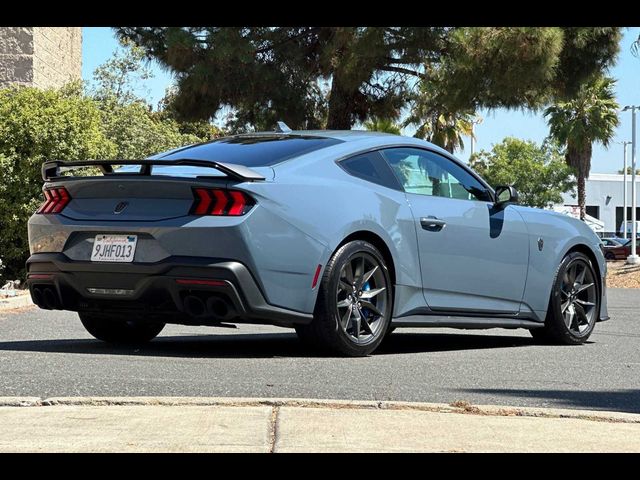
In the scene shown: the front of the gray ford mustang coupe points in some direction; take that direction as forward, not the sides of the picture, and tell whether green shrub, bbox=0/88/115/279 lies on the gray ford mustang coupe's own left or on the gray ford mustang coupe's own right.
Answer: on the gray ford mustang coupe's own left

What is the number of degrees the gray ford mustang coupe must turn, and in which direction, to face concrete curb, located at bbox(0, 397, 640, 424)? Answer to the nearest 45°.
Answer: approximately 135° to its right

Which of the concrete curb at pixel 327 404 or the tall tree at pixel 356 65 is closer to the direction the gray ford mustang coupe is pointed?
the tall tree

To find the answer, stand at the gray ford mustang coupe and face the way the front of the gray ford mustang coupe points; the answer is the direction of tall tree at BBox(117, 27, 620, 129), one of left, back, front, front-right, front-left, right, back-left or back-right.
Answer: front-left

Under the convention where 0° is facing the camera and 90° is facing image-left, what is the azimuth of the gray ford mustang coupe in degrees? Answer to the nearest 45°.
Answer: approximately 225°
